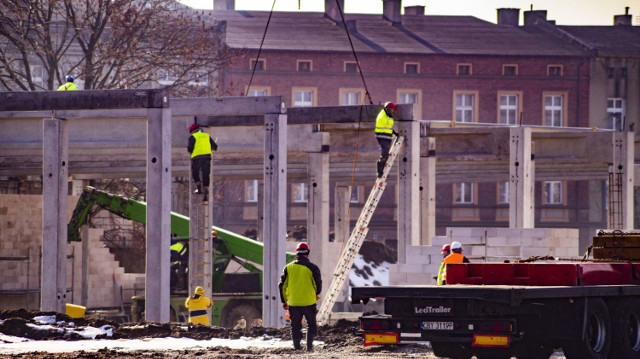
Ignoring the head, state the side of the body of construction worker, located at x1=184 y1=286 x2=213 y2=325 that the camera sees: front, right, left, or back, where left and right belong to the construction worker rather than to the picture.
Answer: back

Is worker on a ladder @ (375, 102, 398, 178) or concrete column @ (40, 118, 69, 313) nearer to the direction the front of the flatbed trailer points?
the worker on a ladder

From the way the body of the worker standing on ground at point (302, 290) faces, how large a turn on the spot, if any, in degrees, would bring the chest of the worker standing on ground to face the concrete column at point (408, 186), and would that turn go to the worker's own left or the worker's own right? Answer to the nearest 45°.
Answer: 0° — they already face it

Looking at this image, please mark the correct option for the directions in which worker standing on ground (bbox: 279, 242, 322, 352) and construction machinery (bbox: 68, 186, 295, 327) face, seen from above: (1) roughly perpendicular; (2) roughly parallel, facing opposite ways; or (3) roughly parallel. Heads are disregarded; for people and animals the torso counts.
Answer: roughly perpendicular

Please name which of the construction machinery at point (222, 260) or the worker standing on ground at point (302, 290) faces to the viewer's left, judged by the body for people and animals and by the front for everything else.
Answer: the construction machinery

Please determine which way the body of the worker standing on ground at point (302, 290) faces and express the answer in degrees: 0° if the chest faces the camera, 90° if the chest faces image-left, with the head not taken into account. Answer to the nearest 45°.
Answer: approximately 180°

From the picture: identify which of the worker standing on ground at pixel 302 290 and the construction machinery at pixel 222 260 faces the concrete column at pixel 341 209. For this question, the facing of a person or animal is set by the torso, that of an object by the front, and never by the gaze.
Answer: the worker standing on ground

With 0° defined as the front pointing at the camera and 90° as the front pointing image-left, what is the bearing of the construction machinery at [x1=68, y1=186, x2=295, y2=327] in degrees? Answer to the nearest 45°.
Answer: approximately 90°

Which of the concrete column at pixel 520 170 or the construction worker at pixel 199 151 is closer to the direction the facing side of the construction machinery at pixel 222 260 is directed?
the construction worker
